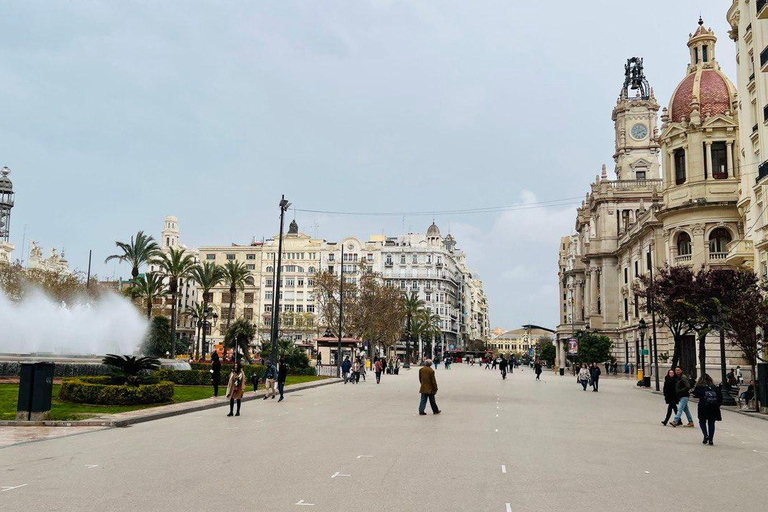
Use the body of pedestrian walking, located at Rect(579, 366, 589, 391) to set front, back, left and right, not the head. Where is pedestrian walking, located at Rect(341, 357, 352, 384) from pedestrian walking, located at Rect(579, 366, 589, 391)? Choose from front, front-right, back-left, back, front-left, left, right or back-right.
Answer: right

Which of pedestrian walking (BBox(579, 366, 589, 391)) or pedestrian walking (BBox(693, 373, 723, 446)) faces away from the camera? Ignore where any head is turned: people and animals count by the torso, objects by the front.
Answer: pedestrian walking (BBox(693, 373, 723, 446))

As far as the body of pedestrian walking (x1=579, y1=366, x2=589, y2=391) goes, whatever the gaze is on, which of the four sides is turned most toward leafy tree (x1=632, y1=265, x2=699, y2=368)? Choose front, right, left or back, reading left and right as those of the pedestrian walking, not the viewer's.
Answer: left

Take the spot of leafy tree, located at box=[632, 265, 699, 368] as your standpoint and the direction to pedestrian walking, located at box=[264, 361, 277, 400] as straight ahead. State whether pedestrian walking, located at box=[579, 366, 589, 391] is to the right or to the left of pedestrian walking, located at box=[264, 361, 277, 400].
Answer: right

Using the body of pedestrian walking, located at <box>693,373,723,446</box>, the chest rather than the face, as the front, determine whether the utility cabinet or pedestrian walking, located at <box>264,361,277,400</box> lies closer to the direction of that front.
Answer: the pedestrian walking

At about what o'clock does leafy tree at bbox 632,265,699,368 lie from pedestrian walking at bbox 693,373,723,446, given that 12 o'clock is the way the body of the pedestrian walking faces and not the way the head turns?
The leafy tree is roughly at 12 o'clock from the pedestrian walking.

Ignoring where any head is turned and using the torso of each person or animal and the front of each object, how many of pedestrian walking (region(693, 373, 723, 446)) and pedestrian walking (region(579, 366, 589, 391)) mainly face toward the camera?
1

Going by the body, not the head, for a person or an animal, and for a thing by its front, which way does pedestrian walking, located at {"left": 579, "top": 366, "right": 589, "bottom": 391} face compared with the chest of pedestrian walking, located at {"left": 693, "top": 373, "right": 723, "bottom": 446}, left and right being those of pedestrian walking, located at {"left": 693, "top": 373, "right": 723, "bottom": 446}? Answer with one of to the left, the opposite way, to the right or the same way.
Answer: the opposite way

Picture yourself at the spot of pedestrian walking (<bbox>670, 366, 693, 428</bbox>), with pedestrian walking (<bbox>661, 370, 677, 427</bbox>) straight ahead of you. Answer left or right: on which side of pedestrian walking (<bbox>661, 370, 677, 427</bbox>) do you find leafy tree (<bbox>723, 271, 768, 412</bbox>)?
right

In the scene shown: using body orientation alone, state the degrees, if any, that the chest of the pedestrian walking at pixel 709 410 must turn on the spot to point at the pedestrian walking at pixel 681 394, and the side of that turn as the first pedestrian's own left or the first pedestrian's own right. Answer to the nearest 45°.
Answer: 0° — they already face them

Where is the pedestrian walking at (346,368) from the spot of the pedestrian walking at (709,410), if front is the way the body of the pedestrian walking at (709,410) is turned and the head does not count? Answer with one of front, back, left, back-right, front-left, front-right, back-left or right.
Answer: front-left

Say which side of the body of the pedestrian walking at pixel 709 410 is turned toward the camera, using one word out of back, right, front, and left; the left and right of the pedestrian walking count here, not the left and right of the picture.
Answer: back

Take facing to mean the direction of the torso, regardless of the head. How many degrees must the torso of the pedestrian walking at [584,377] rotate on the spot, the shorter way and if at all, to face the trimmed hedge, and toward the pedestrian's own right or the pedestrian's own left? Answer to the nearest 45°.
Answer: approximately 45° to the pedestrian's own right

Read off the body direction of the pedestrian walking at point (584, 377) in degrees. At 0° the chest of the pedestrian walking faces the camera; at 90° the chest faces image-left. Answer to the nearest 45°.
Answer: approximately 0°

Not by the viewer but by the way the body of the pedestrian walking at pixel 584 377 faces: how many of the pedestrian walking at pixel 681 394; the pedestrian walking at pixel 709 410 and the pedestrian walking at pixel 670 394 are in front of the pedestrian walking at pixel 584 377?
3

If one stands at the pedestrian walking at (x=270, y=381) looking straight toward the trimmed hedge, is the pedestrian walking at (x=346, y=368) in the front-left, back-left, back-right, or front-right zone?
back-right
